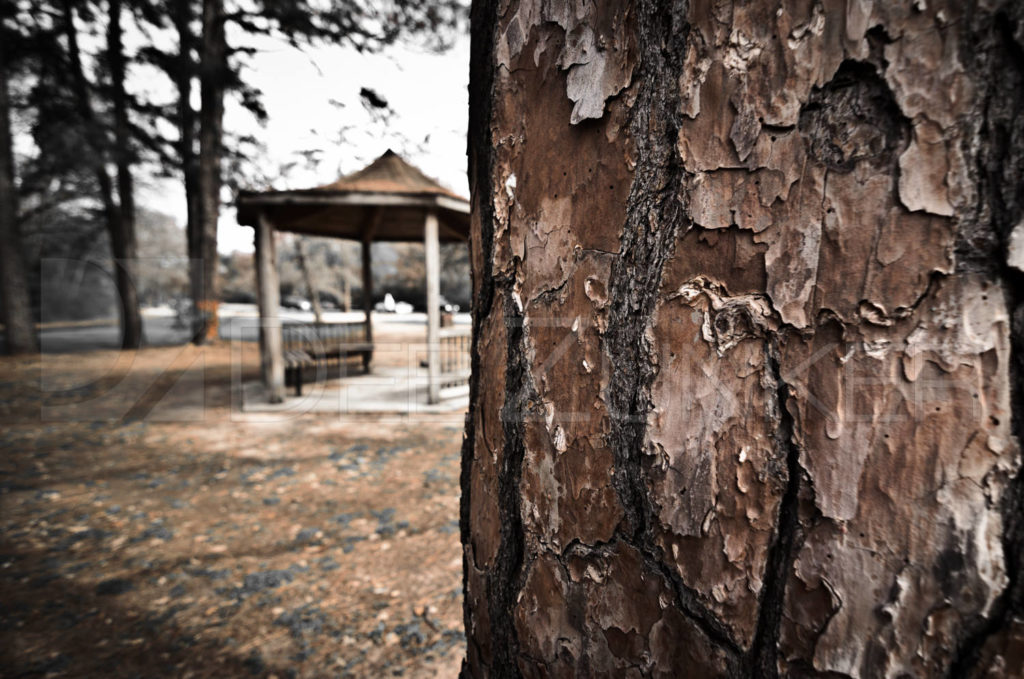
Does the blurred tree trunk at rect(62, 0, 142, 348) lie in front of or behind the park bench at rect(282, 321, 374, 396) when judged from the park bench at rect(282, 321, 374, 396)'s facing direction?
behind

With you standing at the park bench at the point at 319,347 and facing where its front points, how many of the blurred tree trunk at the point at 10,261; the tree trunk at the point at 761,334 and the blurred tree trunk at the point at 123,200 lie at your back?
2

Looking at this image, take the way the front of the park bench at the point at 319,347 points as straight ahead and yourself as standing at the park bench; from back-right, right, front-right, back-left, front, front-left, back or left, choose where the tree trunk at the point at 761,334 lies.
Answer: front-right

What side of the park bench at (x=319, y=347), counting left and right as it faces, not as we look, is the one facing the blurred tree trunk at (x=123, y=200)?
back

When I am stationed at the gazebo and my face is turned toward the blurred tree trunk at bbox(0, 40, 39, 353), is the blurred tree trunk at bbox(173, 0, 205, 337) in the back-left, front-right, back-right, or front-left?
front-right

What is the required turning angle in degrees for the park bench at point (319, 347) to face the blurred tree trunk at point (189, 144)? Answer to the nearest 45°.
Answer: approximately 180°

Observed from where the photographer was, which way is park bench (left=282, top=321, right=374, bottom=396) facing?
facing the viewer and to the right of the viewer

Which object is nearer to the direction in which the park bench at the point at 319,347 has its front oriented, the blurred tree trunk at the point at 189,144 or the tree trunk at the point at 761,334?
the tree trunk

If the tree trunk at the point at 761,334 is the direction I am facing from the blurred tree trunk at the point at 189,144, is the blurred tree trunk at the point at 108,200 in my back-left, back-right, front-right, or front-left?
back-right

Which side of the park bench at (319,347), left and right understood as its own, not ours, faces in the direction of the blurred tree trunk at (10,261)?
back

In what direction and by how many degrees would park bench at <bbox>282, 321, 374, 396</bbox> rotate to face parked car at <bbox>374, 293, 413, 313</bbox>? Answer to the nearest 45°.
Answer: approximately 135° to its left
